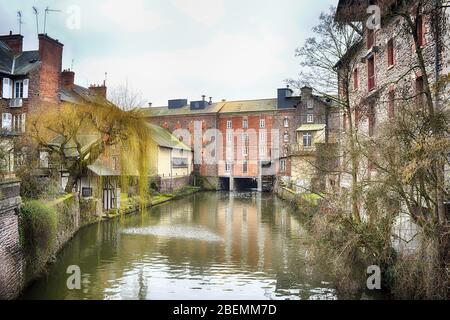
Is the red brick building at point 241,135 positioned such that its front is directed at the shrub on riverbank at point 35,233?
yes

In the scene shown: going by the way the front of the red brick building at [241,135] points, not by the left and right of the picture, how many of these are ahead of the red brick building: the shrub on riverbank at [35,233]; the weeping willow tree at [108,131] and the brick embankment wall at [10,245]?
3

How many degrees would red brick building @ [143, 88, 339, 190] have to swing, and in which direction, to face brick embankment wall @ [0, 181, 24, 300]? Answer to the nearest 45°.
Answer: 0° — it already faces it

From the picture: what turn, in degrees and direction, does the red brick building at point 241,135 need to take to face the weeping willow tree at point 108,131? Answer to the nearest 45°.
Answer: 0° — it already faces it

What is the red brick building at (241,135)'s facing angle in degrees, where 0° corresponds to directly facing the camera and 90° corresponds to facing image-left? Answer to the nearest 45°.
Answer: approximately 0°
